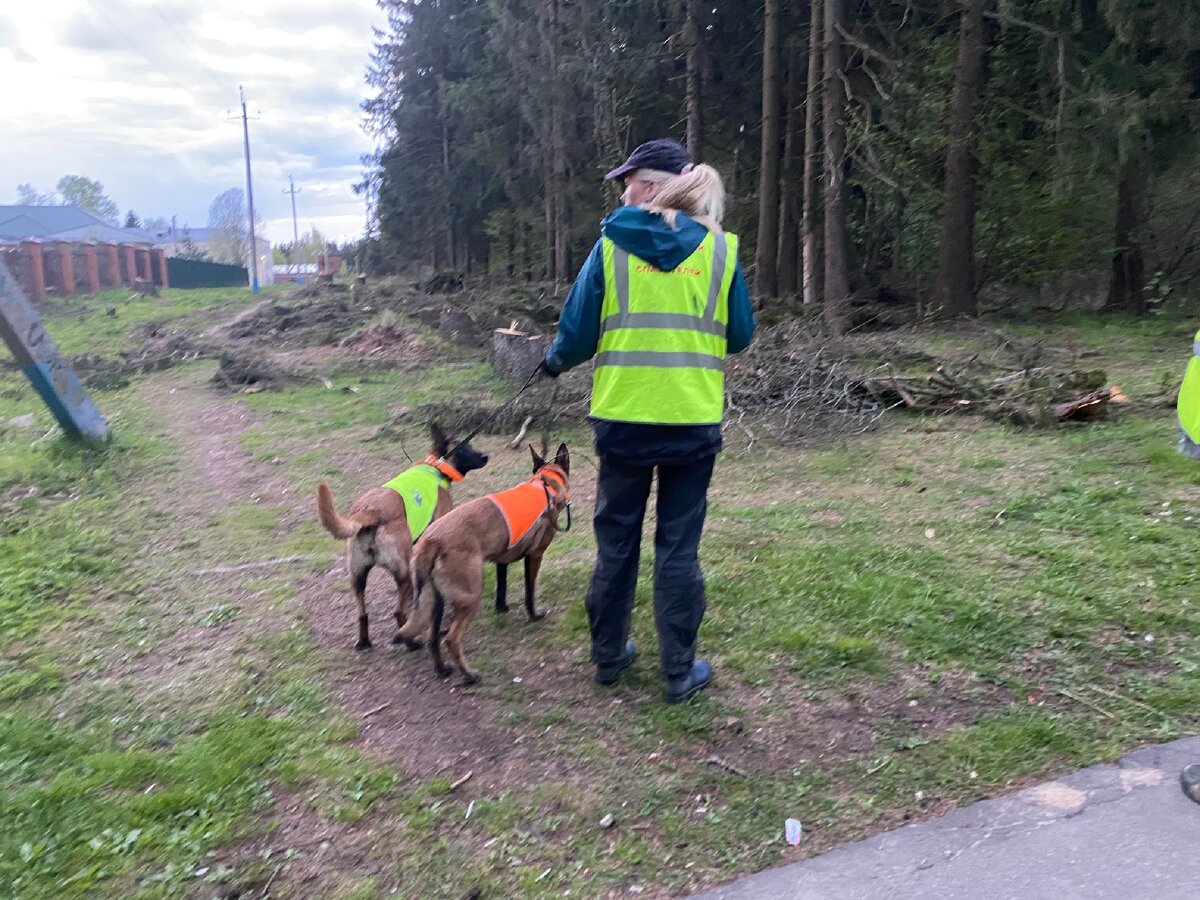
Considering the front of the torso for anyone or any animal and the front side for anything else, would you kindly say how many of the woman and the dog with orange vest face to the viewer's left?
0

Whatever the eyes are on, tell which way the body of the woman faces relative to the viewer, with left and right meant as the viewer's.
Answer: facing away from the viewer

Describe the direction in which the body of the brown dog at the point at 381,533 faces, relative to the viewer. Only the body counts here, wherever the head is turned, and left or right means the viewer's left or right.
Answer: facing away from the viewer and to the right of the viewer

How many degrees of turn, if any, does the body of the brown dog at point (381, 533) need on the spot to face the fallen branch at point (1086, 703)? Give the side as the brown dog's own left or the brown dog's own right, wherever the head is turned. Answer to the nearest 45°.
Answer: approximately 90° to the brown dog's own right

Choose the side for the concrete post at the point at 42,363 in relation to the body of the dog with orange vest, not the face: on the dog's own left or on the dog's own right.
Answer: on the dog's own left

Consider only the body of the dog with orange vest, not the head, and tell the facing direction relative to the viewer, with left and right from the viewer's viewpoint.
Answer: facing away from the viewer and to the right of the viewer

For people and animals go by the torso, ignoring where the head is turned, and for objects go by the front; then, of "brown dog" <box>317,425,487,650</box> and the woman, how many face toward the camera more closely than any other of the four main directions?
0

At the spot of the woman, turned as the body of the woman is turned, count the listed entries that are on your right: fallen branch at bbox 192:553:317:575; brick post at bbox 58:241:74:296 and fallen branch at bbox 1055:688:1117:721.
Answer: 1

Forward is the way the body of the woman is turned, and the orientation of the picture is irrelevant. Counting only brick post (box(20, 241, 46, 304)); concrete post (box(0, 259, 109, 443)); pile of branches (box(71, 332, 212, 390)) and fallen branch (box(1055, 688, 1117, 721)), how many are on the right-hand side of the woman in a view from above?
1

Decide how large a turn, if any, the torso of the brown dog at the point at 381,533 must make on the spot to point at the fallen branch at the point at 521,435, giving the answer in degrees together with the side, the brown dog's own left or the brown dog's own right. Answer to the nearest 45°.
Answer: approximately 45° to the brown dog's own left

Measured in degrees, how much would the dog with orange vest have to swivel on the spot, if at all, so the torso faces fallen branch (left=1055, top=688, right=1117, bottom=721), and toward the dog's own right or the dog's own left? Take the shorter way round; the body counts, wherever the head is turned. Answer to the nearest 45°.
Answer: approximately 90° to the dog's own right
